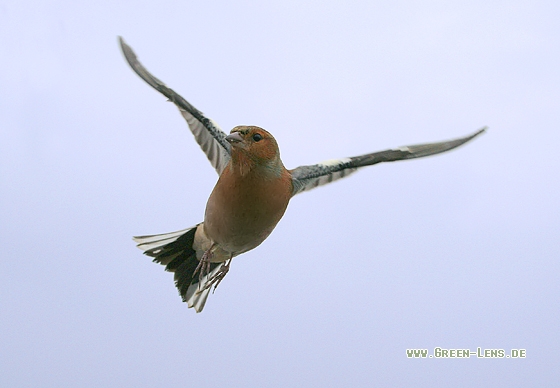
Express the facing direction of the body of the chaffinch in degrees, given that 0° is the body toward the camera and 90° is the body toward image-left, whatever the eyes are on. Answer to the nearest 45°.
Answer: approximately 0°
